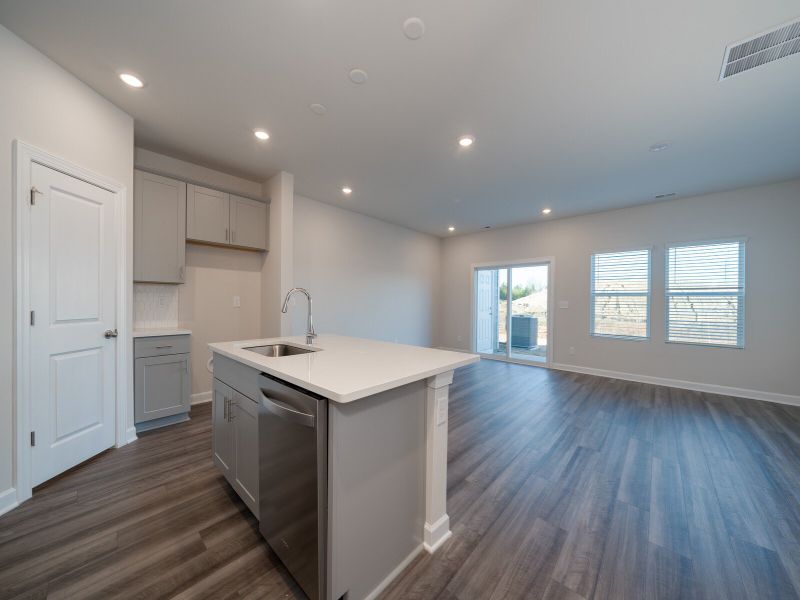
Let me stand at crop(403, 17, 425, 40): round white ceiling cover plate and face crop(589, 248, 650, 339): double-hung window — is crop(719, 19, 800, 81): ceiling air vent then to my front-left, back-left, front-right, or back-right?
front-right

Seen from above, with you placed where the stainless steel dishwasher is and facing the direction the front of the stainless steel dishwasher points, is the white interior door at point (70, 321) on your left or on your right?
on your right

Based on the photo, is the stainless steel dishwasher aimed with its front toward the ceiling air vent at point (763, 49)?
no

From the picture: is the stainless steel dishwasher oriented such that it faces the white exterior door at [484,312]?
no

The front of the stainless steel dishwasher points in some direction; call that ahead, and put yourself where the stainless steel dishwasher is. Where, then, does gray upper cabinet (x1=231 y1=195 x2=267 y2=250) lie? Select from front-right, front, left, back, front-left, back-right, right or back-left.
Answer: back-right

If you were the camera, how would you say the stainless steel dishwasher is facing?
facing the viewer and to the left of the viewer

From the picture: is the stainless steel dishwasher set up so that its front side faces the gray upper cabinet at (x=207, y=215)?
no

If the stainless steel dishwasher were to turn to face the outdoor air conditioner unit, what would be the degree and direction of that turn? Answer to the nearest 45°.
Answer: approximately 180°

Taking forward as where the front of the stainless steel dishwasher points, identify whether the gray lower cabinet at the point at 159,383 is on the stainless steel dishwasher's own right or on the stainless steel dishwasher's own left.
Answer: on the stainless steel dishwasher's own right

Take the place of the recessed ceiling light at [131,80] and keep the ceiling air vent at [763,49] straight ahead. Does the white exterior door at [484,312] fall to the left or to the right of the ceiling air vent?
left

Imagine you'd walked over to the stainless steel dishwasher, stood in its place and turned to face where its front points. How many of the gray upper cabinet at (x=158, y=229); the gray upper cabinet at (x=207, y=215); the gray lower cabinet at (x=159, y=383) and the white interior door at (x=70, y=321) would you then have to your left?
0

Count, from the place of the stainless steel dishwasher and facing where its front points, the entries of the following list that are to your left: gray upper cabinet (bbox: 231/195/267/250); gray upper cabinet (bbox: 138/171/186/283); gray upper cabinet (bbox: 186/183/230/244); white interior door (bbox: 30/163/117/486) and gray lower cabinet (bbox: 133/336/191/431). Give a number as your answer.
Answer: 0

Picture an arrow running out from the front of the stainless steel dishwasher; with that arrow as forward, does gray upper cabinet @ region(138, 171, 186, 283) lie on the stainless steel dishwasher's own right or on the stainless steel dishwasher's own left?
on the stainless steel dishwasher's own right
